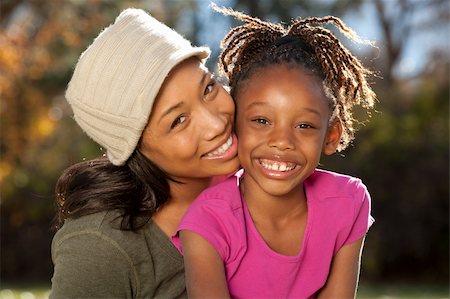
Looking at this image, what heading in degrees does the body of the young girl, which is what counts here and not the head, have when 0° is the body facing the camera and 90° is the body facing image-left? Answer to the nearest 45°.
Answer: approximately 0°

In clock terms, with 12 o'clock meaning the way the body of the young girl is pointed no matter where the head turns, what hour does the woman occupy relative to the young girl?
The woman is roughly at 3 o'clock from the young girl.
